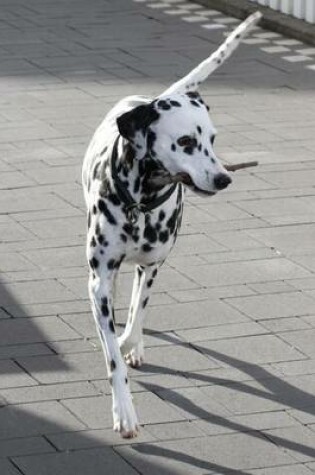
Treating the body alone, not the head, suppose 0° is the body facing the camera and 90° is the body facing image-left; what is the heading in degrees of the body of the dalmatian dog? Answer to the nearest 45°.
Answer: approximately 0°
